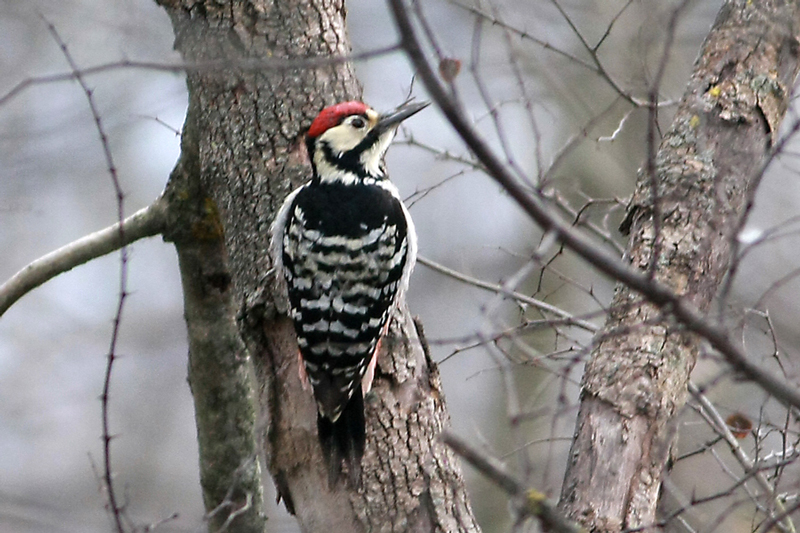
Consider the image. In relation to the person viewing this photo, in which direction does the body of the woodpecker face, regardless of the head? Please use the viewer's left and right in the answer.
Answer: facing away from the viewer

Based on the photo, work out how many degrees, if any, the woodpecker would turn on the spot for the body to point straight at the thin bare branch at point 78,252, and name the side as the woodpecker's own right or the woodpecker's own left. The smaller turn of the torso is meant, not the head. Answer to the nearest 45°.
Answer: approximately 90° to the woodpecker's own left

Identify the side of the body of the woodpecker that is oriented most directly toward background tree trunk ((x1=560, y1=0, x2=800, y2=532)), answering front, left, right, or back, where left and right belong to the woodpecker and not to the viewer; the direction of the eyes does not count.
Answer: right

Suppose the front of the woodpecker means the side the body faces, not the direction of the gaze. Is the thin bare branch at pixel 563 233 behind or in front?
behind

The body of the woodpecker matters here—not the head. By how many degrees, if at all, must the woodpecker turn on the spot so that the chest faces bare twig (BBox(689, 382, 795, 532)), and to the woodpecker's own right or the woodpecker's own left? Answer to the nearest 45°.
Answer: approximately 90° to the woodpecker's own right
